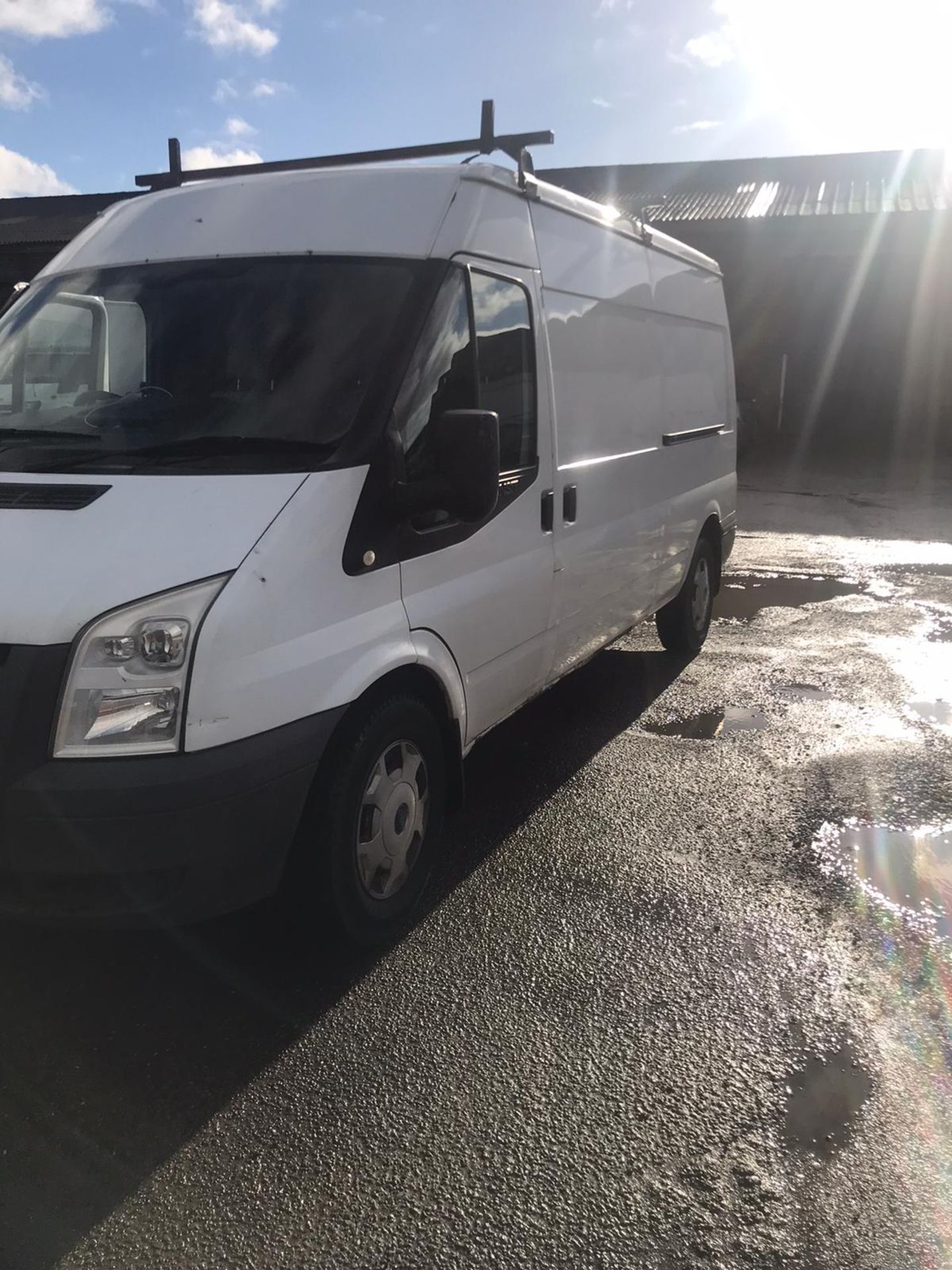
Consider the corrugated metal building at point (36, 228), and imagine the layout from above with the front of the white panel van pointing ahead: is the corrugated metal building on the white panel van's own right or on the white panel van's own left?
on the white panel van's own right

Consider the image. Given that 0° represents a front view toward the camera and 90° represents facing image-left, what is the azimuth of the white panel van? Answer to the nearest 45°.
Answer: approximately 45°

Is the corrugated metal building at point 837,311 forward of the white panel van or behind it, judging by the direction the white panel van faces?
behind
